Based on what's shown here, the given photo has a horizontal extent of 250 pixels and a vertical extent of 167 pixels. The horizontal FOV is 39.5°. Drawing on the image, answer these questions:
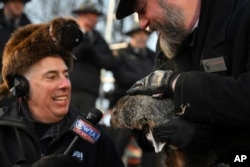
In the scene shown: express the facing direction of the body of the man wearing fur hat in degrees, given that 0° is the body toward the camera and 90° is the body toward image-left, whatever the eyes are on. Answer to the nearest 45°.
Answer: approximately 315°

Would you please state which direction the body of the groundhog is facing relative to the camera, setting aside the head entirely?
to the viewer's left

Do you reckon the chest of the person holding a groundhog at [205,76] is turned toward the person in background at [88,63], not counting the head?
no

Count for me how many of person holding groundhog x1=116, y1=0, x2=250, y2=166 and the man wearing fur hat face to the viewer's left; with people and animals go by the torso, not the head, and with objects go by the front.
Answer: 1

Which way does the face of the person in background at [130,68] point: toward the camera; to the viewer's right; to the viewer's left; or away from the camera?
toward the camera

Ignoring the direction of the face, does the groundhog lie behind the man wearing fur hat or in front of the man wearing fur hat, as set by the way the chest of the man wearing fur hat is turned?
in front

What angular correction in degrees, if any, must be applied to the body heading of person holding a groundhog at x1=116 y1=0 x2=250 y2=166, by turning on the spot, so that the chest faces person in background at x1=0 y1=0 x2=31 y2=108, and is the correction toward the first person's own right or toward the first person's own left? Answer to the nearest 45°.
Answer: approximately 45° to the first person's own right

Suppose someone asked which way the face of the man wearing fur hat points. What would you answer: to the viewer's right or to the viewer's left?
to the viewer's right

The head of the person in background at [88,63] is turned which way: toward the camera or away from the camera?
toward the camera

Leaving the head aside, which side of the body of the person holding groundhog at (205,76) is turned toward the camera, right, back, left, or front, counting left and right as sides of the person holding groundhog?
left

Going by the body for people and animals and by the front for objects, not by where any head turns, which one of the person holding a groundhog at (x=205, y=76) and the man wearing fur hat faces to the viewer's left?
the person holding a groundhog

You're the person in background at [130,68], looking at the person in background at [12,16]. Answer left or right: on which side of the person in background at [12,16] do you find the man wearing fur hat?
left

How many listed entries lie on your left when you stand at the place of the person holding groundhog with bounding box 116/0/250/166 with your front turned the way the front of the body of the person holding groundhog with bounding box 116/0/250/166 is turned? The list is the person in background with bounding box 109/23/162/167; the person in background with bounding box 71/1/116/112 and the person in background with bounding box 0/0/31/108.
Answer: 0
